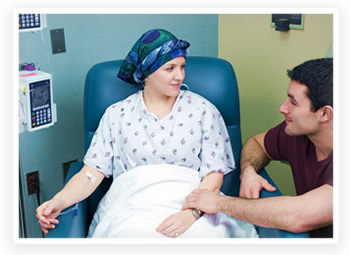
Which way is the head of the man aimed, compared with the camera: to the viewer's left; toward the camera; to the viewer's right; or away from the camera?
to the viewer's left

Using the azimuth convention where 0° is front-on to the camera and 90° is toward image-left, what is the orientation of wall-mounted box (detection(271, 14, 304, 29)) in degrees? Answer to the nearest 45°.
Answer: approximately 0°

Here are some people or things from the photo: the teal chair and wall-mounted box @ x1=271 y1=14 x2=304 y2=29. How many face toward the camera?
2

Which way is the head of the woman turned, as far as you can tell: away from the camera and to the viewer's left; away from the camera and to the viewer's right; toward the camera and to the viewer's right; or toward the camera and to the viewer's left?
toward the camera and to the viewer's right
